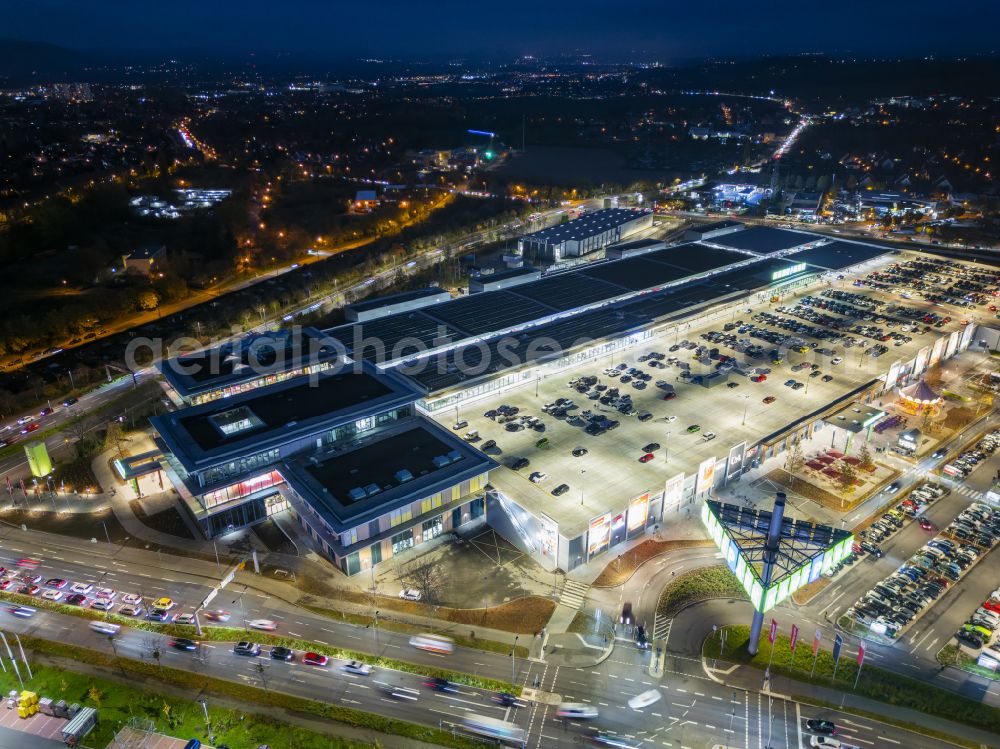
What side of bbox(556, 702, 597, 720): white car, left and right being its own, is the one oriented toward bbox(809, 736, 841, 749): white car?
front

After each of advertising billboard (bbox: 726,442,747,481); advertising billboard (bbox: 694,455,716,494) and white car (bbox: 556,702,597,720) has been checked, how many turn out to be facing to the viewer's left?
0

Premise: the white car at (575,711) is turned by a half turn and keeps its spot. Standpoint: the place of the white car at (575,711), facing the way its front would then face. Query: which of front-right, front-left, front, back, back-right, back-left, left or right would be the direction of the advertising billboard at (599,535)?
right

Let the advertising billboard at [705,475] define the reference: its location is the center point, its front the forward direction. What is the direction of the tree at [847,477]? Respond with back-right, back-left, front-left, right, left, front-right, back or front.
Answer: left

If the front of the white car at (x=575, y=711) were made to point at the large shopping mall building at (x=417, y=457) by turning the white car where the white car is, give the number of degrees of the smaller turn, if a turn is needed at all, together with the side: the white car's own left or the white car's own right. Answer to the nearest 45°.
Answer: approximately 135° to the white car's own left

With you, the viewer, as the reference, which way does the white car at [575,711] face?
facing to the right of the viewer

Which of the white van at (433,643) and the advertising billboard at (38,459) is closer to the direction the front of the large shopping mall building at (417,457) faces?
the white van

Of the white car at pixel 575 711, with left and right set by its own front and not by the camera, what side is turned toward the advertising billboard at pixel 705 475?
left

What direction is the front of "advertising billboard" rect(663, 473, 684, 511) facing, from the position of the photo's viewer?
facing the viewer and to the right of the viewer

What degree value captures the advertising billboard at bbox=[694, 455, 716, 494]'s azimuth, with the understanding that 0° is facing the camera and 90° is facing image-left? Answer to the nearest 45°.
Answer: approximately 315°

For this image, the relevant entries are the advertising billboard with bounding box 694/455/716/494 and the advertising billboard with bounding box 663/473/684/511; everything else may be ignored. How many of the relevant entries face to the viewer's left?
0

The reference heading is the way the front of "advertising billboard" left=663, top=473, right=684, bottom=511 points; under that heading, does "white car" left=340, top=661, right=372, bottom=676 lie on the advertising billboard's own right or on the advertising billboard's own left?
on the advertising billboard's own right

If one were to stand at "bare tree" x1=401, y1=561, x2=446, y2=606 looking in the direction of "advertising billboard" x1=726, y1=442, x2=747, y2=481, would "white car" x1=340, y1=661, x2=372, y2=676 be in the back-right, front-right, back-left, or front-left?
back-right

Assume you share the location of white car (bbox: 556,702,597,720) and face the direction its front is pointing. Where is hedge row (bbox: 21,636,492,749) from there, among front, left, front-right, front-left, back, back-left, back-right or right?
back

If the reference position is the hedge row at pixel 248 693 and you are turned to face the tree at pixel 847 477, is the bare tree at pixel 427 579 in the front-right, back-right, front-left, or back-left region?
front-left

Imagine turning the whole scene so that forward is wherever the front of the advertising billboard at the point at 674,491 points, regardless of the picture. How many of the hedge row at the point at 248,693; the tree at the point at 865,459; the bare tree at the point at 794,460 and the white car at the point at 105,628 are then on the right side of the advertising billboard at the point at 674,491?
2

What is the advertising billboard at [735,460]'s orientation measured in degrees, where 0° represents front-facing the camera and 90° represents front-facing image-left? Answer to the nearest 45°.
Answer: approximately 315°

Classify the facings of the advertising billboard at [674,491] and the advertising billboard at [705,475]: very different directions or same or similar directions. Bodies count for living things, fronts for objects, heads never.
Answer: same or similar directions
